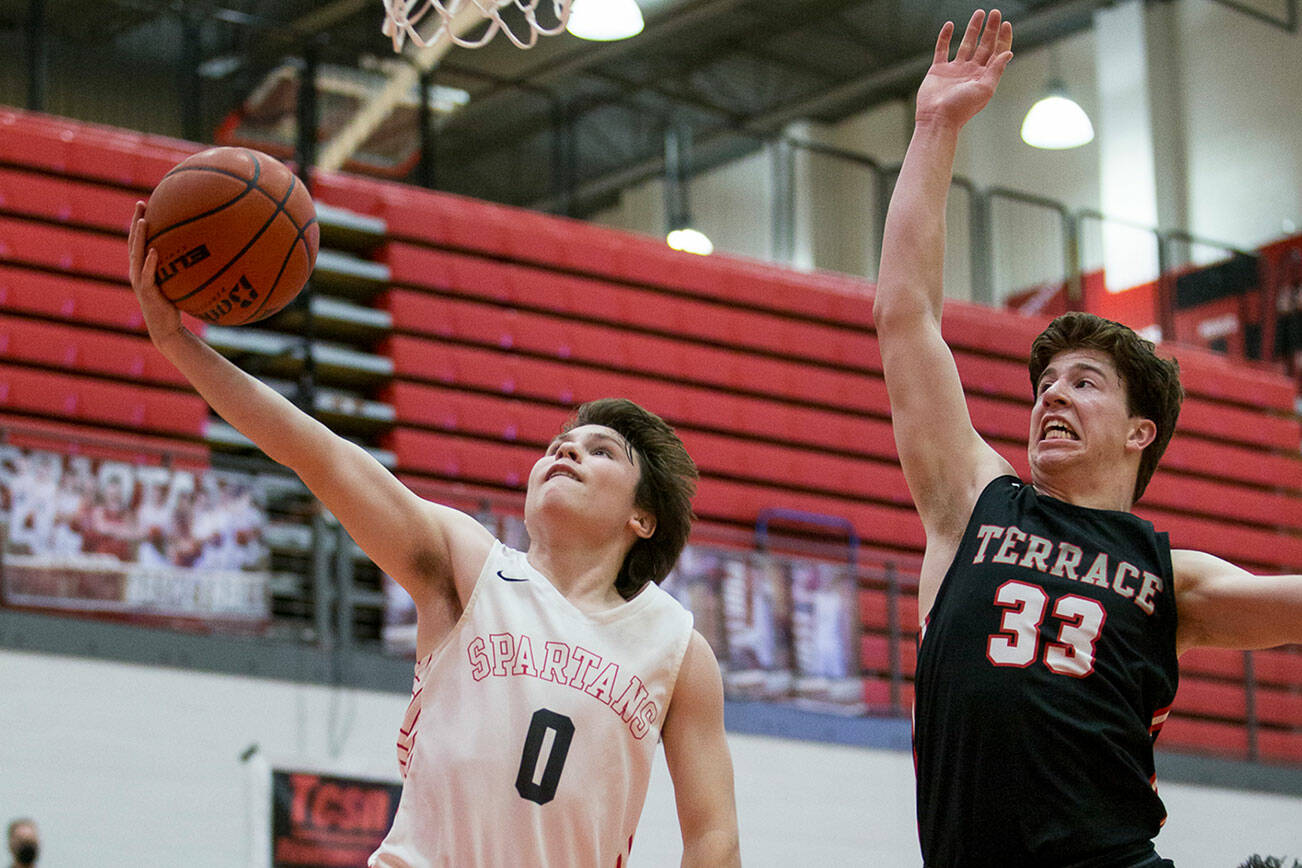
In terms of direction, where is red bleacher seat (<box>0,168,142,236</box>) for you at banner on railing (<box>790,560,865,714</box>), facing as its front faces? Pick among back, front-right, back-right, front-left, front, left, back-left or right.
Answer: right

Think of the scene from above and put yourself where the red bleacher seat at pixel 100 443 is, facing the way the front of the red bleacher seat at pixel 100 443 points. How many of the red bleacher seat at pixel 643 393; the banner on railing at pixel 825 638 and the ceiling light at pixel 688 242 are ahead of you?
0

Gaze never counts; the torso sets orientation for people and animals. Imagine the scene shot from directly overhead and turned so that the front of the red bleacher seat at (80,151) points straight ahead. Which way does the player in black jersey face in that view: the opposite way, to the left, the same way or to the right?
the same way

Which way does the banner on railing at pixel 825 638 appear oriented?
toward the camera

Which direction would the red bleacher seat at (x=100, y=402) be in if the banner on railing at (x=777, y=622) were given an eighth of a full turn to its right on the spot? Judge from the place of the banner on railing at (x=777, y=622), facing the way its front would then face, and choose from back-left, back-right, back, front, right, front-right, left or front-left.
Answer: front-right

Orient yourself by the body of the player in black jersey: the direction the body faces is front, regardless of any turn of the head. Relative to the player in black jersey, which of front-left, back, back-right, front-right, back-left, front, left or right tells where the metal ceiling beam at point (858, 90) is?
back

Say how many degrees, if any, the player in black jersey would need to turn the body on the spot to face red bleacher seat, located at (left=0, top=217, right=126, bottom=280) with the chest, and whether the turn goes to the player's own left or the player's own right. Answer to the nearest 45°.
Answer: approximately 135° to the player's own right

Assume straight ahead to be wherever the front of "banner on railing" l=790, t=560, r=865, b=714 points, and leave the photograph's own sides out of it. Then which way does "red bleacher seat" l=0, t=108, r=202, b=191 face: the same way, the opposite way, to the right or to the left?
the same way

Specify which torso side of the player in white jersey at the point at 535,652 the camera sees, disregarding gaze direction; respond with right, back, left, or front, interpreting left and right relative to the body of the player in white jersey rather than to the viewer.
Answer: front

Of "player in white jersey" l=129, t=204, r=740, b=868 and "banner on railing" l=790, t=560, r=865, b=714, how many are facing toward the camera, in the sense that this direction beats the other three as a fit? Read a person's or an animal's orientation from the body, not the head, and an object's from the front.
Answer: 2

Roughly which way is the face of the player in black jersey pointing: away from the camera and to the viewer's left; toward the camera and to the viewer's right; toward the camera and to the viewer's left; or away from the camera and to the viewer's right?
toward the camera and to the viewer's left

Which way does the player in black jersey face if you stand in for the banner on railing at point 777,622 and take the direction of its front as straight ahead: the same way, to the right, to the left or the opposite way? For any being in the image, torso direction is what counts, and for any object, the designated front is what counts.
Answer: the same way

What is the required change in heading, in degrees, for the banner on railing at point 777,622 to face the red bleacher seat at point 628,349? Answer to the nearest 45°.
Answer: approximately 135° to its right

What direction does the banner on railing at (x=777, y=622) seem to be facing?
toward the camera

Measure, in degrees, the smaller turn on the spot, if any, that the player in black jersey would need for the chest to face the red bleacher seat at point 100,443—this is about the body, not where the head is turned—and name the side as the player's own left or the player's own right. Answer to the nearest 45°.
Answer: approximately 135° to the player's own right

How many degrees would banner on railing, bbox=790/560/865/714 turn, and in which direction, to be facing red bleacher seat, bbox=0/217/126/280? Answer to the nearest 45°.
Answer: approximately 90° to its right
